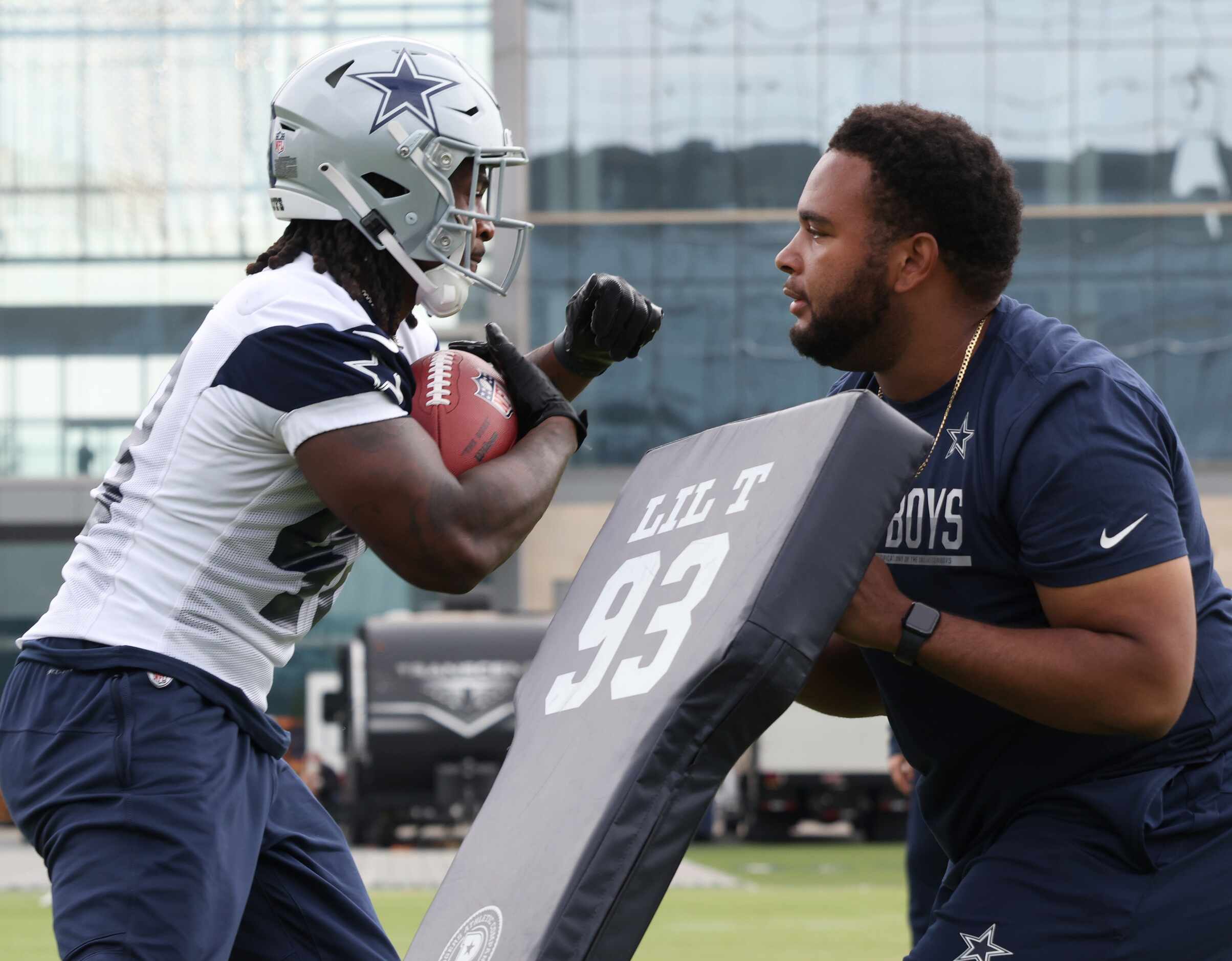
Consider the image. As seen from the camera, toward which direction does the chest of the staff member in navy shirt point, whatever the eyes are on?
to the viewer's left

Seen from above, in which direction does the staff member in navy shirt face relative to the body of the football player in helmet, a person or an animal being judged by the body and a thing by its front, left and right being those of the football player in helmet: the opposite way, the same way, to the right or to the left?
the opposite way

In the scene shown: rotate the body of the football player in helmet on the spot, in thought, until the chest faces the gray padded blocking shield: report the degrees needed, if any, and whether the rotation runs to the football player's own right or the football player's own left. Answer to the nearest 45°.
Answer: approximately 45° to the football player's own right

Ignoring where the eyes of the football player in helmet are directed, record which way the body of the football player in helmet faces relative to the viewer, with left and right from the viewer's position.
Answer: facing to the right of the viewer

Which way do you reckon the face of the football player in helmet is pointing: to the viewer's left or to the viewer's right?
to the viewer's right

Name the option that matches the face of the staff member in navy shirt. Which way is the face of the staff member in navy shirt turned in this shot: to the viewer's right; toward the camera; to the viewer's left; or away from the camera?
to the viewer's left

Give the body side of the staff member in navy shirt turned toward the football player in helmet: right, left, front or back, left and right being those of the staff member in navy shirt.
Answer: front
